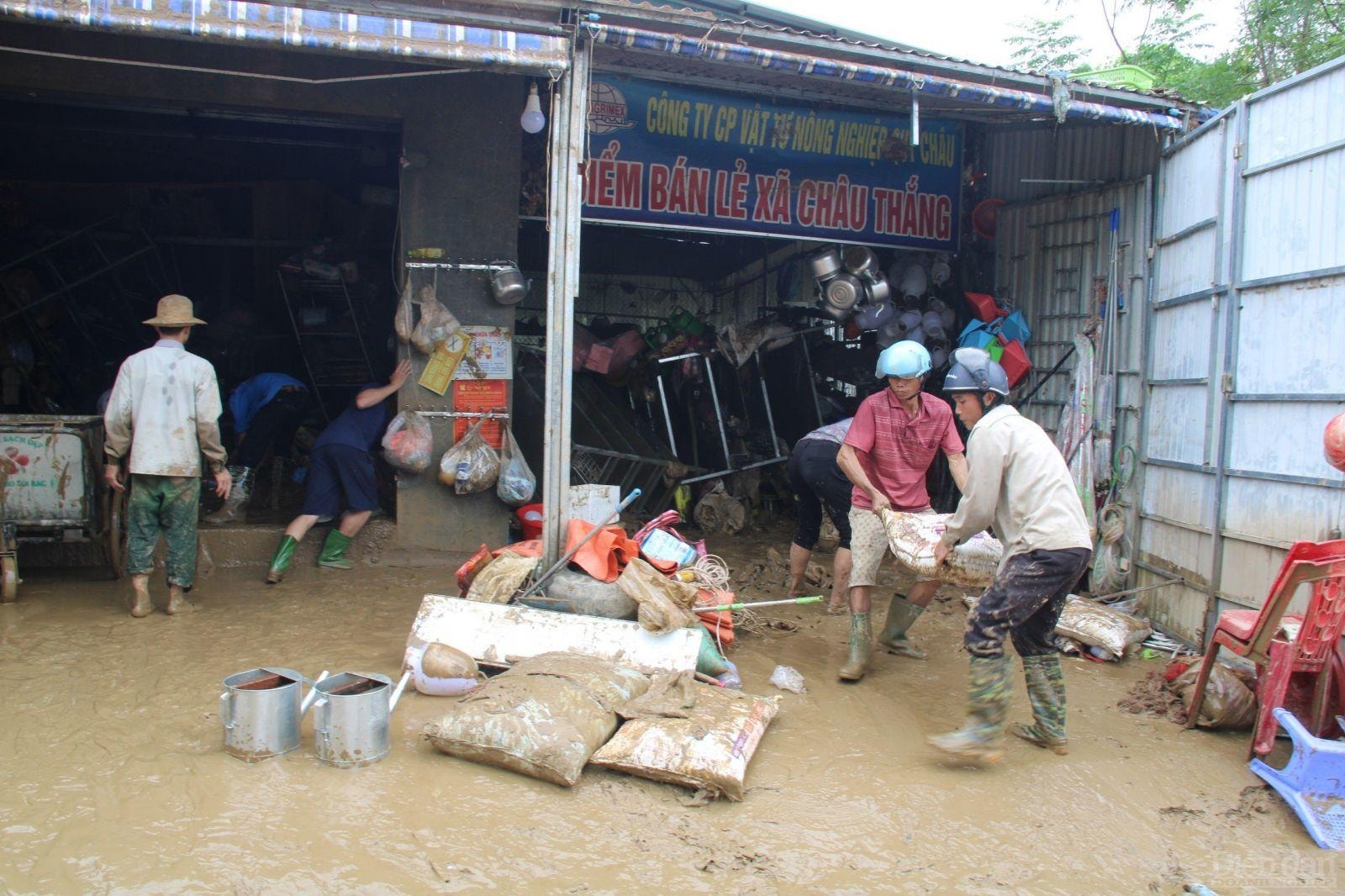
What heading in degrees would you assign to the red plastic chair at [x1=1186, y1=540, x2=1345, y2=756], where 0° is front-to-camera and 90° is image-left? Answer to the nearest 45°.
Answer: approximately 135°

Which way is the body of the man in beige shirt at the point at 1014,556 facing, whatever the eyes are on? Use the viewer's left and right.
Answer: facing to the left of the viewer

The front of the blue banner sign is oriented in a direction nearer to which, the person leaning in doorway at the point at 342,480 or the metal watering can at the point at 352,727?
the metal watering can

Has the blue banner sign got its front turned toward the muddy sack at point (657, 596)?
yes

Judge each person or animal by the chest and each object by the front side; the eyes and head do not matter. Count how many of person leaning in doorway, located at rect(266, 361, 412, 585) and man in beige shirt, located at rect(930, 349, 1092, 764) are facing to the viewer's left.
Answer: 1

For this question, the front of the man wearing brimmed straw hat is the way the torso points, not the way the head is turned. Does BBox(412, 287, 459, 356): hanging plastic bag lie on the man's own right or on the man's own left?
on the man's own right

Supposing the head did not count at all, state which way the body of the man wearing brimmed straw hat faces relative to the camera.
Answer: away from the camera

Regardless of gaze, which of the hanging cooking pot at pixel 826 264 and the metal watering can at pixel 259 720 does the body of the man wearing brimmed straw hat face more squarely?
the hanging cooking pot

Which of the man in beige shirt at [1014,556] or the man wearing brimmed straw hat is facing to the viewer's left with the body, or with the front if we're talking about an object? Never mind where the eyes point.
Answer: the man in beige shirt

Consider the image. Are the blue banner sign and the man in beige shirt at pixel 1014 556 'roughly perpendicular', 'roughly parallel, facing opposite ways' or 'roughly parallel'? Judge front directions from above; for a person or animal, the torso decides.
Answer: roughly perpendicular
